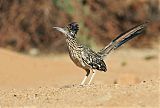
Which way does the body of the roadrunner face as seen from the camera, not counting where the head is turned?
to the viewer's left
